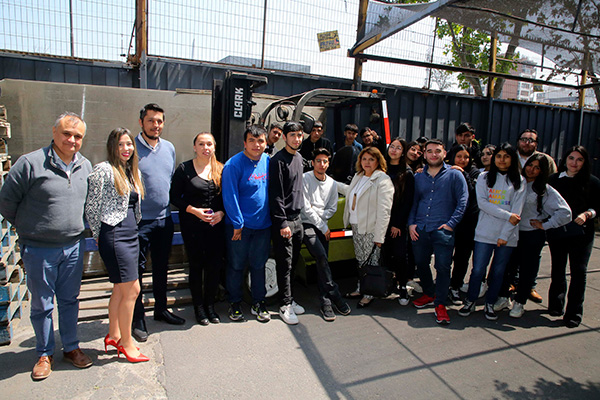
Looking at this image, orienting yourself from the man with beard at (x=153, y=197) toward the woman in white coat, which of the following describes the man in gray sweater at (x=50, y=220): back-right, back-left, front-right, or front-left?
back-right

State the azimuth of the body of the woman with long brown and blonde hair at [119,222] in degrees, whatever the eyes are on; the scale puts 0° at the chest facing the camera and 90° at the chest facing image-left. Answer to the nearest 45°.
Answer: approximately 315°

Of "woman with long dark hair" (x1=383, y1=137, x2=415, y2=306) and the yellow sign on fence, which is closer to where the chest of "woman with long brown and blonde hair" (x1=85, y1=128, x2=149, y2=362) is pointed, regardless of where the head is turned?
the woman with long dark hair

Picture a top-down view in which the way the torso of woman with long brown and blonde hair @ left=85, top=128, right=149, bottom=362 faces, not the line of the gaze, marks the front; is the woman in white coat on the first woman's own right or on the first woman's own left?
on the first woman's own left

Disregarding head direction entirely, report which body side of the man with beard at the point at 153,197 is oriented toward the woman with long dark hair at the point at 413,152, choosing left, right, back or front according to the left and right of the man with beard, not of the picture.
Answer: left

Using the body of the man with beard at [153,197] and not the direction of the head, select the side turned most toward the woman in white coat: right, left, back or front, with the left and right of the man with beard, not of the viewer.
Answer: left
